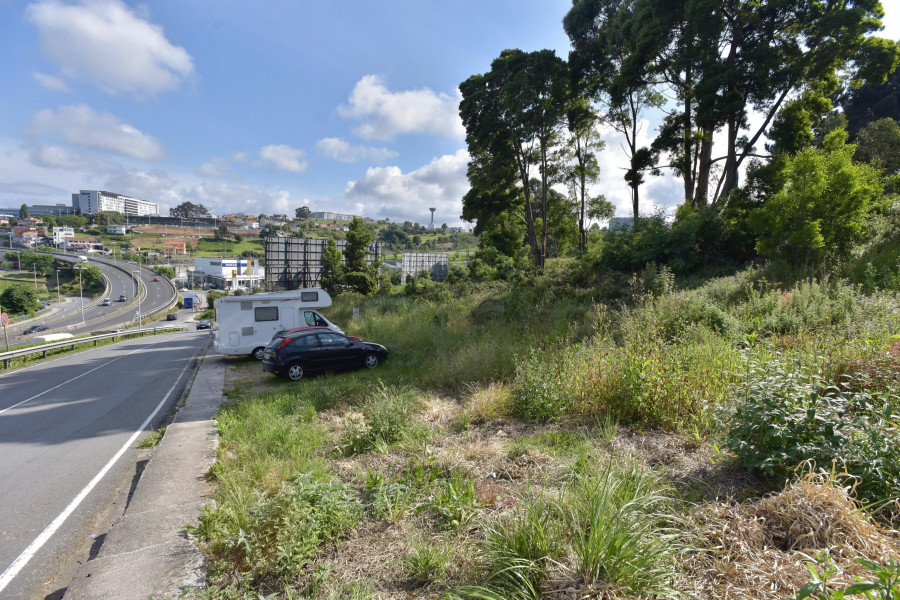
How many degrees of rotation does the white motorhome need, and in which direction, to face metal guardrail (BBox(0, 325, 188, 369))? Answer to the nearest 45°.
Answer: approximately 135° to its left

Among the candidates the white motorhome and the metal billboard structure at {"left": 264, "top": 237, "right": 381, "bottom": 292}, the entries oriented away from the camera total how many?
1

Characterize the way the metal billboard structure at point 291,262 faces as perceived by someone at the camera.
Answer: facing away from the viewer

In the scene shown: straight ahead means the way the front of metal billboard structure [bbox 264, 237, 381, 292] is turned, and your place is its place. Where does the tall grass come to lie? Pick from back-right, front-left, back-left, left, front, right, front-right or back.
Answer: back

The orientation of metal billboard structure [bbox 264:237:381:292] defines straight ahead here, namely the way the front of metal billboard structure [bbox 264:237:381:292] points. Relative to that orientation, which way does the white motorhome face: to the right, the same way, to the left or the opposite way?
to the right

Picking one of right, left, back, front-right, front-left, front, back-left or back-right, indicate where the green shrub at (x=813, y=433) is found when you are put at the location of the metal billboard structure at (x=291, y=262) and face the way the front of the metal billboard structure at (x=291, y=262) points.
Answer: back

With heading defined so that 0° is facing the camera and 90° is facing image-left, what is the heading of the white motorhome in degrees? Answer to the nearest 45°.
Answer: approximately 270°

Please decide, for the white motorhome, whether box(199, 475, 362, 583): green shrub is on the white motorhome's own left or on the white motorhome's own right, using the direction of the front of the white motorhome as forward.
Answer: on the white motorhome's own right

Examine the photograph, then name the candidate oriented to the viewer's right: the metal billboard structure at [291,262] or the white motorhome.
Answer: the white motorhome

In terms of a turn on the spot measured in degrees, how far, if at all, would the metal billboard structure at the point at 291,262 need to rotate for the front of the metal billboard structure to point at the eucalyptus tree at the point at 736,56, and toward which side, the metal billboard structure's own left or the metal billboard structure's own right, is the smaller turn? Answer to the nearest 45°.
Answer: approximately 135° to the metal billboard structure's own right

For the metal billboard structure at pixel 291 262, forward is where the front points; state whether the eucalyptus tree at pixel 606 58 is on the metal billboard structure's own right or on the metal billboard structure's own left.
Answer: on the metal billboard structure's own right
